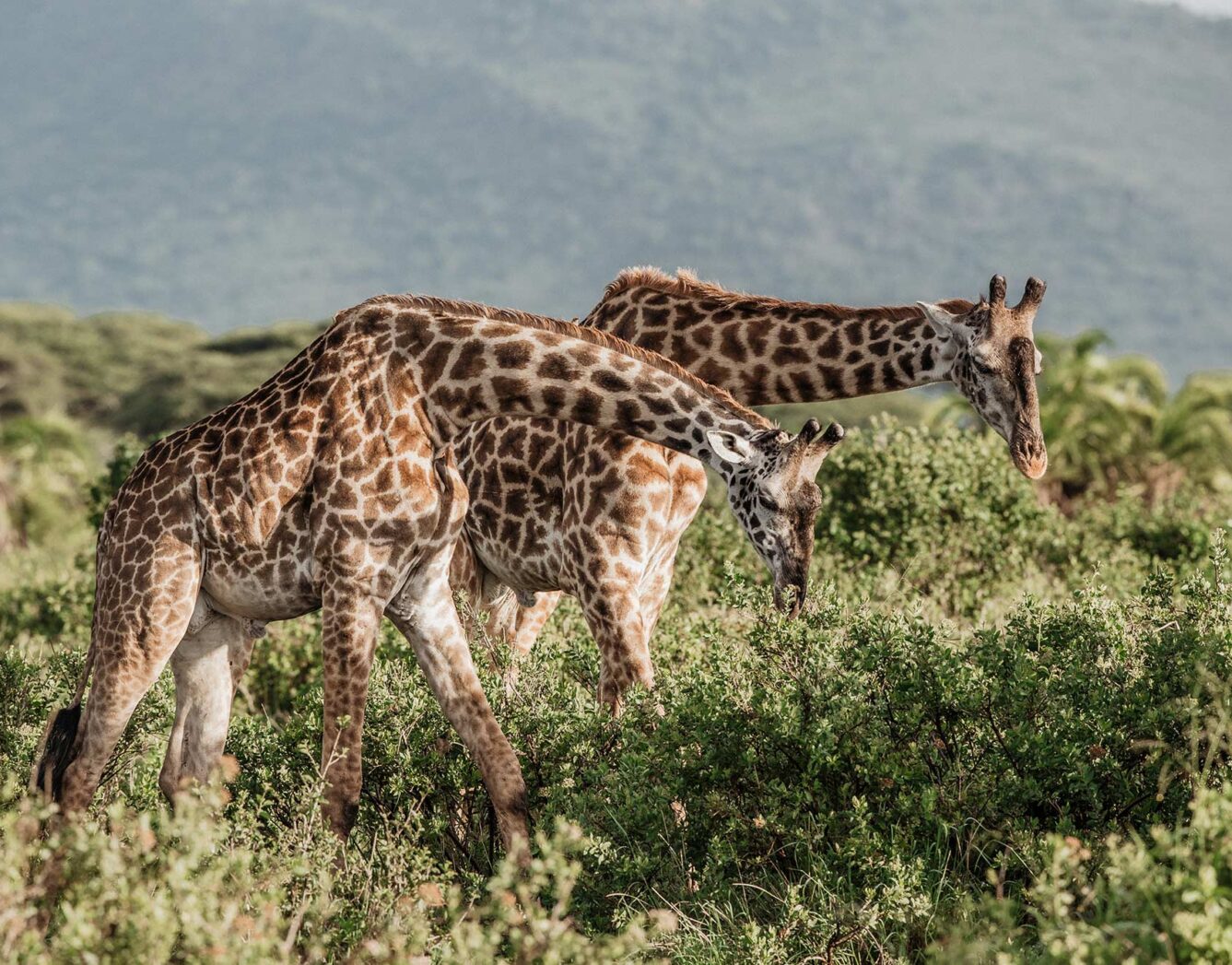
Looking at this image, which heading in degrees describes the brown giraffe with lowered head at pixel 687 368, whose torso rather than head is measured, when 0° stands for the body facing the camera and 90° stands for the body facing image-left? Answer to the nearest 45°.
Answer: approximately 315°
